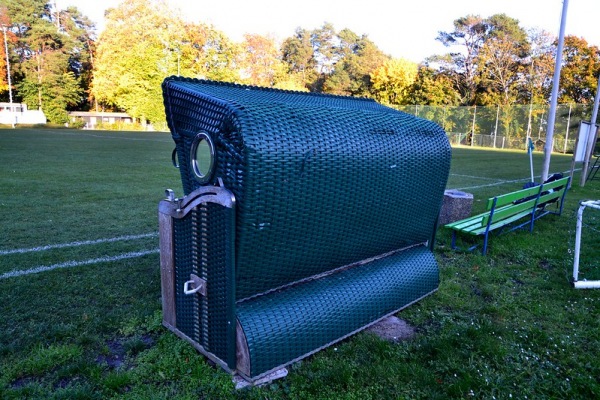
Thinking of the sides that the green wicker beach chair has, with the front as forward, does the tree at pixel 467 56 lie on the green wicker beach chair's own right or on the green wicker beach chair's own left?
on the green wicker beach chair's own right

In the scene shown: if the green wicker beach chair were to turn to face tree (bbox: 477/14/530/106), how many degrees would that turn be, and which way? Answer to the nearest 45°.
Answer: approximately 90° to its right

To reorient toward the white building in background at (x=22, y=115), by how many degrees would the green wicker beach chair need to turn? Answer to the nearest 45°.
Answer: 0° — it already faces it

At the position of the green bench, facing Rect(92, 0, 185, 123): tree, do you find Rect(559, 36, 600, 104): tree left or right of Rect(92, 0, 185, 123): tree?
right

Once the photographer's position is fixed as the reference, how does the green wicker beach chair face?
facing away from the viewer and to the left of the viewer

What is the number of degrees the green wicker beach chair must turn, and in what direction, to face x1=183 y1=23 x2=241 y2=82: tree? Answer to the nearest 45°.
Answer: approximately 45° to its right
